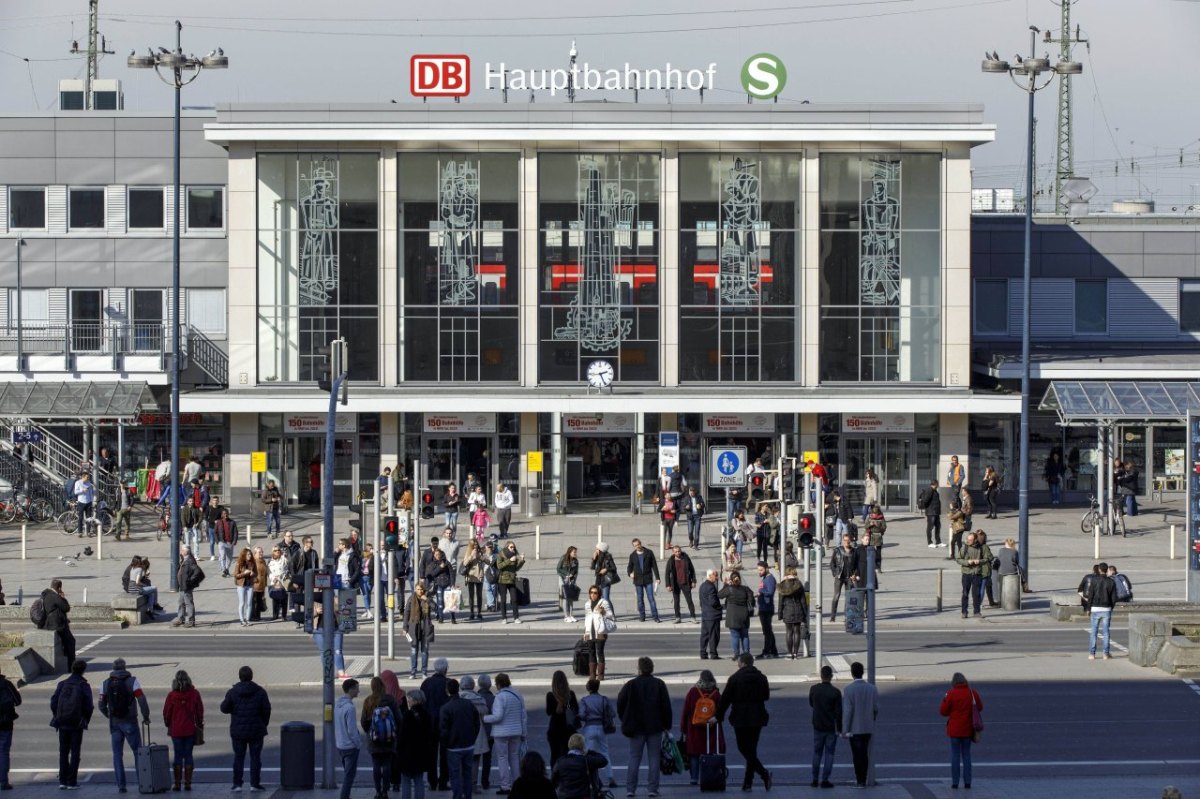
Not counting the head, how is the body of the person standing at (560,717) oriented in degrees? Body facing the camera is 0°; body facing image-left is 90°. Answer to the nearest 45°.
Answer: approximately 180°

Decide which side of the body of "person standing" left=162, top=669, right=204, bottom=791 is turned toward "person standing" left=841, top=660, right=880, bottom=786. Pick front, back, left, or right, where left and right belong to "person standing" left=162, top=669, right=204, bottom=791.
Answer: right

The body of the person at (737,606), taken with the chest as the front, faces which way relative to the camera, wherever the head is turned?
away from the camera

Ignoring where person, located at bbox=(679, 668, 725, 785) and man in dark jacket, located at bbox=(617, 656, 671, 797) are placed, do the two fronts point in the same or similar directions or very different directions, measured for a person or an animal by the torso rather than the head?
same or similar directions

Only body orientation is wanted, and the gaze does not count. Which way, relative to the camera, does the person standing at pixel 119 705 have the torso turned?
away from the camera

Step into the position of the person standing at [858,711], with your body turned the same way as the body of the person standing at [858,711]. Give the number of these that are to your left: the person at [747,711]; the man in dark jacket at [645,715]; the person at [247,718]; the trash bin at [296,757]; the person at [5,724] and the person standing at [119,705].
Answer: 6

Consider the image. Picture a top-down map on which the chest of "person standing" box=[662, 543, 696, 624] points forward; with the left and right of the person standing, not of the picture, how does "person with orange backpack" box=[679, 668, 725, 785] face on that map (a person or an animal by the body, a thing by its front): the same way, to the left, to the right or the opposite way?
the opposite way

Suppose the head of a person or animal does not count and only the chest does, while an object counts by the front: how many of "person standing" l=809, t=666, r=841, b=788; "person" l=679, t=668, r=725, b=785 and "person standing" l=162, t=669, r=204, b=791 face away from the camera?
3

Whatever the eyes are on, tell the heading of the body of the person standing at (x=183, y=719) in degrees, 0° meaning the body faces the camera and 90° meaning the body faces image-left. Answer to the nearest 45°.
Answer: approximately 180°

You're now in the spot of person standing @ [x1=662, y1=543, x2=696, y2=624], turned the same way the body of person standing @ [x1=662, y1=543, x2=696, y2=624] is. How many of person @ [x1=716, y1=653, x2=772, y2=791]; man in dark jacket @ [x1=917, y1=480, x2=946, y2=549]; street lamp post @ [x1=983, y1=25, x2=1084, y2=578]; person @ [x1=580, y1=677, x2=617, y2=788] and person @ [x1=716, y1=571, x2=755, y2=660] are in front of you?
3

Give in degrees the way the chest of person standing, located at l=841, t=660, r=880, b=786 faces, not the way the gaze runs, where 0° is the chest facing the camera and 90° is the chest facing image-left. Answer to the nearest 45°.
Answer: approximately 180°

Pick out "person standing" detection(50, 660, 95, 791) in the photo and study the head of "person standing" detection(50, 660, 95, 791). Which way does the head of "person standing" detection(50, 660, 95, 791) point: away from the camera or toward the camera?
away from the camera

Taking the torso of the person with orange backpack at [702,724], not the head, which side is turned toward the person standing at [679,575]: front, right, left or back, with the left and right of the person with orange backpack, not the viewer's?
front

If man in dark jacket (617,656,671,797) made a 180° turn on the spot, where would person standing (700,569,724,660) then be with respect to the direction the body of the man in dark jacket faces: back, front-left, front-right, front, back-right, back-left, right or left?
back

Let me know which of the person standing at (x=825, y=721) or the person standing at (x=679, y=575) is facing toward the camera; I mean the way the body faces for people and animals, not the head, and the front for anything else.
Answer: the person standing at (x=679, y=575)

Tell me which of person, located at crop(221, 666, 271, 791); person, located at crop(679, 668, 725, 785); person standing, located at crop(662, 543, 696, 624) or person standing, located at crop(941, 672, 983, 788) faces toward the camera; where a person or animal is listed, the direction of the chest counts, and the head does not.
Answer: person standing, located at crop(662, 543, 696, 624)
